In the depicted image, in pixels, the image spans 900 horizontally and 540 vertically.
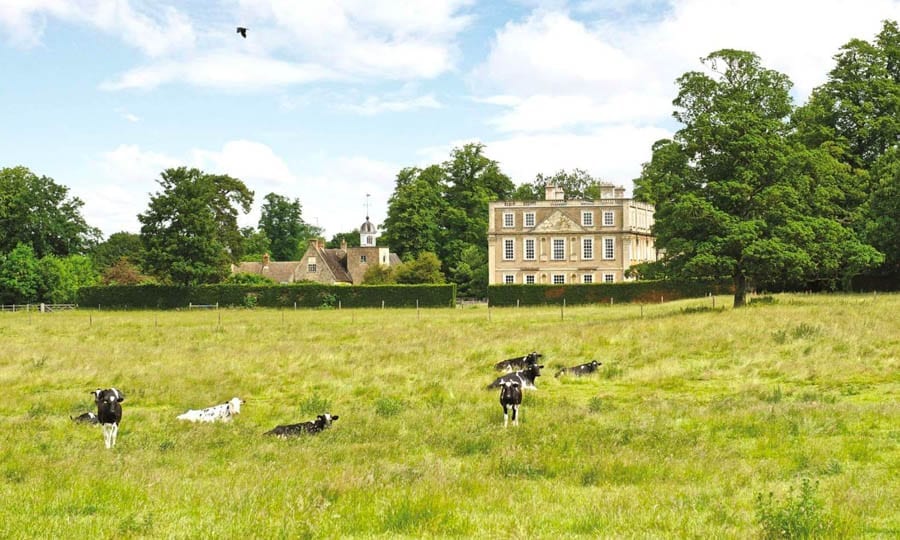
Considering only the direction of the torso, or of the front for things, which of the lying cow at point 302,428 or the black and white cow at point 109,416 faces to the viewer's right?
the lying cow

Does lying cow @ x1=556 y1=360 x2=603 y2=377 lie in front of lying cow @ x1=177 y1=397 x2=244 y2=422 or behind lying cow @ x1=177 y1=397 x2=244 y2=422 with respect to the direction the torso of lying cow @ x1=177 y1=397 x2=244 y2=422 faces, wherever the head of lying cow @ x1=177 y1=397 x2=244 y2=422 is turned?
in front

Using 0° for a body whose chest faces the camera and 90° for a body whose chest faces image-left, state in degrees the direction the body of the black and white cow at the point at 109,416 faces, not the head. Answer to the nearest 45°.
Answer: approximately 0°

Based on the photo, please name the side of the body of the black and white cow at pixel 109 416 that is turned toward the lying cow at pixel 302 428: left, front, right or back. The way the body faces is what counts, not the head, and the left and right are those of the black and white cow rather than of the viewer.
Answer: left

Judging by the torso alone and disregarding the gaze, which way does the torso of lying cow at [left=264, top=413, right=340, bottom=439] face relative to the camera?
to the viewer's right

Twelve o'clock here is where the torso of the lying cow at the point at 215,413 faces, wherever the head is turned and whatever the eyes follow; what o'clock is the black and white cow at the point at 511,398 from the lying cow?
The black and white cow is roughly at 1 o'clock from the lying cow.

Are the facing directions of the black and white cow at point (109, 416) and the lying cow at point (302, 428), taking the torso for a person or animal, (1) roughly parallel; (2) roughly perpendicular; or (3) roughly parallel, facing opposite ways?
roughly perpendicular

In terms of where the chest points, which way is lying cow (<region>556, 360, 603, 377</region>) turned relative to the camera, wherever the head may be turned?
to the viewer's right

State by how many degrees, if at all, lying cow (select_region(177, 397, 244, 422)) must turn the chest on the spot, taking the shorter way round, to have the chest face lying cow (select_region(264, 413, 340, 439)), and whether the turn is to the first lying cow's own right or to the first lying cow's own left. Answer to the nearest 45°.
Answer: approximately 45° to the first lying cow's own right

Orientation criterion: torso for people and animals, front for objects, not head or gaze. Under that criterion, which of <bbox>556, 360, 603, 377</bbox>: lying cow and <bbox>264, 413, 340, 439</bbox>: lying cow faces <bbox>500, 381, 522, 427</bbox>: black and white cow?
<bbox>264, 413, 340, 439</bbox>: lying cow

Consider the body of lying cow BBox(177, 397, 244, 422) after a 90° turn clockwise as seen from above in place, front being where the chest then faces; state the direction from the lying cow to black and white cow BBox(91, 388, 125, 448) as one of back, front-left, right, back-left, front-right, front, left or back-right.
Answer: front-right

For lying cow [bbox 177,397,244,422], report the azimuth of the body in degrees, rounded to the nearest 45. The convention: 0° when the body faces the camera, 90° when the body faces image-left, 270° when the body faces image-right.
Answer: approximately 270°

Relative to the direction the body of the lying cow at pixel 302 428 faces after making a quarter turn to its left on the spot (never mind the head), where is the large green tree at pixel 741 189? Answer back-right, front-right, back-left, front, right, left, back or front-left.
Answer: front-right

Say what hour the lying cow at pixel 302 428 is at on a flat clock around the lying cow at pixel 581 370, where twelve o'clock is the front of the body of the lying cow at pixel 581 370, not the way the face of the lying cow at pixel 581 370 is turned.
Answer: the lying cow at pixel 302 428 is roughly at 4 o'clock from the lying cow at pixel 581 370.
